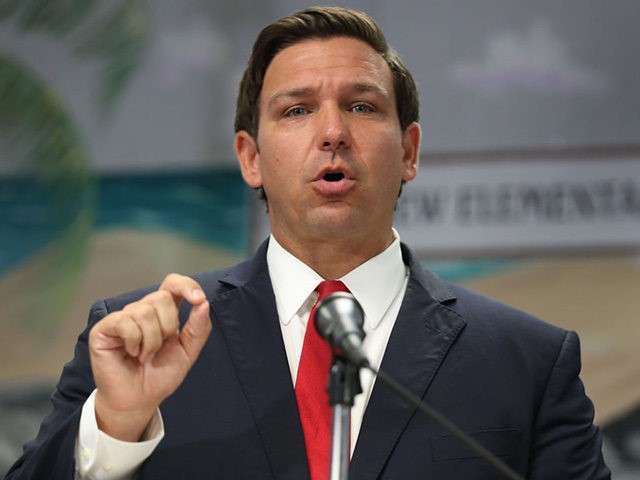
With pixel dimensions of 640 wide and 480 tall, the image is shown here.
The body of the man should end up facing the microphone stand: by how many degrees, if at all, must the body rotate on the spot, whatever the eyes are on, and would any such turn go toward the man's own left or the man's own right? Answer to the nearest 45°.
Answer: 0° — they already face it

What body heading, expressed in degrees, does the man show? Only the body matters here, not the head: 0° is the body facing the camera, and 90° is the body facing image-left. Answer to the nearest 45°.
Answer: approximately 0°
